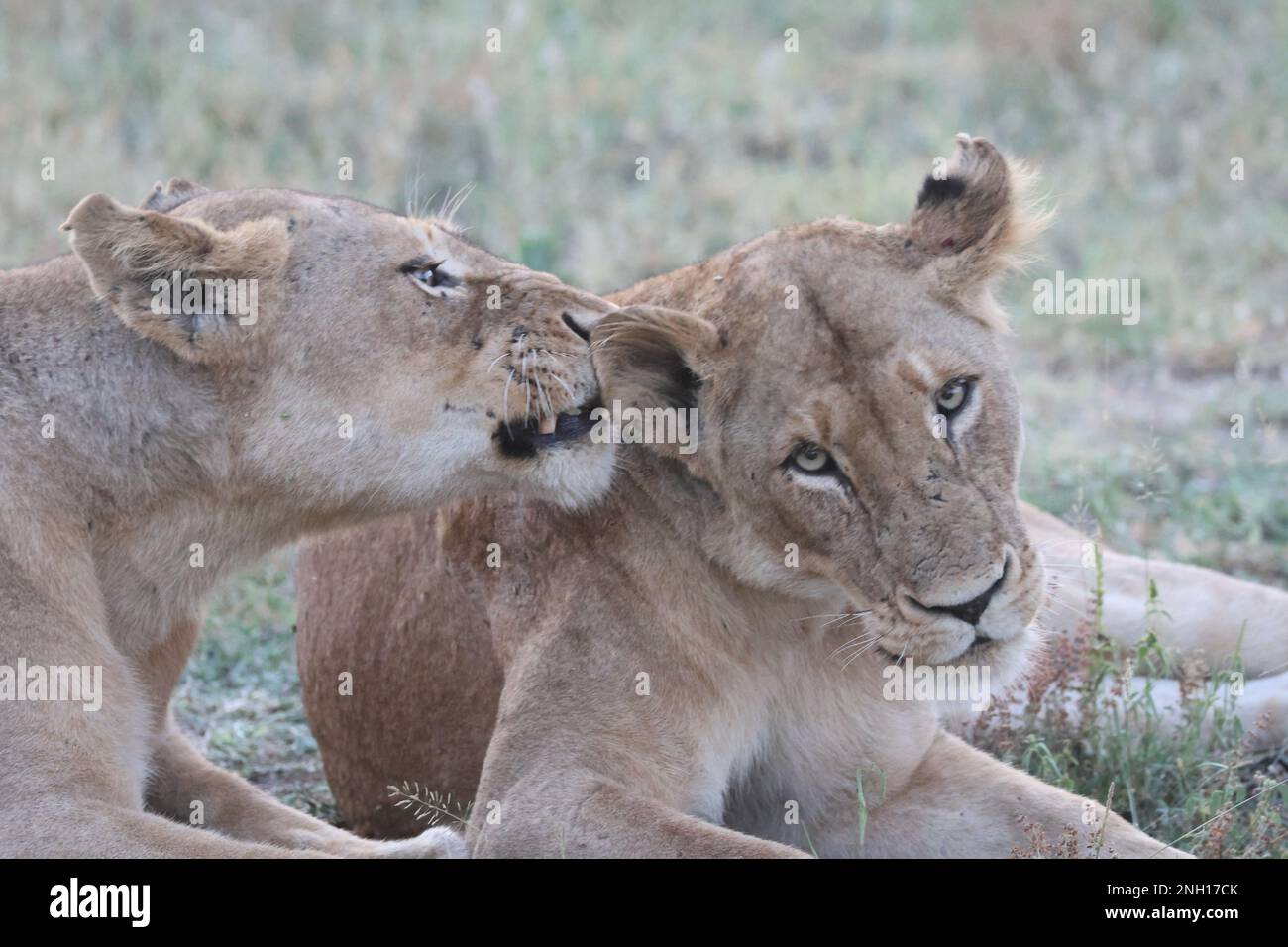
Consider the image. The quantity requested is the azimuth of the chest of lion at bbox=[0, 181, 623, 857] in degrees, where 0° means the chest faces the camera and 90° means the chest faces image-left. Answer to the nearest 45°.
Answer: approximately 270°

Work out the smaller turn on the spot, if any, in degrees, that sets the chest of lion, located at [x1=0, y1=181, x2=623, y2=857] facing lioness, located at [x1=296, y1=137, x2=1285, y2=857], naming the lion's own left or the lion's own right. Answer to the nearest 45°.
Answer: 0° — it already faces it

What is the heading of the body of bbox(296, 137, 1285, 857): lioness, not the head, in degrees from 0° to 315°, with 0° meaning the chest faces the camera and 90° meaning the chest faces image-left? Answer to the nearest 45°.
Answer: approximately 315°

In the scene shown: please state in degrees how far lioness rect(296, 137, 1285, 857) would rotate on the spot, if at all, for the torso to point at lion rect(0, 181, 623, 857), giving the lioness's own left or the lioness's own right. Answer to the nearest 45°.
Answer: approximately 135° to the lioness's own right
